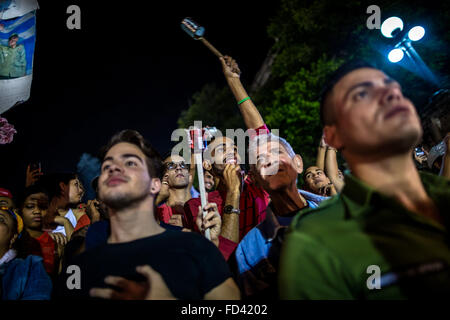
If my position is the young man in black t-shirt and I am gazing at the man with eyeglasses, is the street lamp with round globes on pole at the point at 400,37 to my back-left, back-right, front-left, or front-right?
front-right

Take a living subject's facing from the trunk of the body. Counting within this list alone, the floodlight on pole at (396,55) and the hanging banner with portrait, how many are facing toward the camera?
2

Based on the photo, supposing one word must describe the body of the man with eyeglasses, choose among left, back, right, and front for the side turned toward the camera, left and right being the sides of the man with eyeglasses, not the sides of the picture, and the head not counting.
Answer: front

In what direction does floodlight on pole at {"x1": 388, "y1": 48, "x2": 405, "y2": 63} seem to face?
toward the camera

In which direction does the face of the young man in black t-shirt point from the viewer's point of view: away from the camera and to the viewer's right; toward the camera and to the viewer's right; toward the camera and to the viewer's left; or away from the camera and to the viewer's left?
toward the camera and to the viewer's left

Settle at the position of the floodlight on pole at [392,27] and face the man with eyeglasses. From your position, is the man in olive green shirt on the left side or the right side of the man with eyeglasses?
left

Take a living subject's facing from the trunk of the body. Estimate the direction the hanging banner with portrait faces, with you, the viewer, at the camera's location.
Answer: facing the viewer

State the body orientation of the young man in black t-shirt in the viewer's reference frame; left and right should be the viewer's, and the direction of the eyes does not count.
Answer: facing the viewer and to the left of the viewer

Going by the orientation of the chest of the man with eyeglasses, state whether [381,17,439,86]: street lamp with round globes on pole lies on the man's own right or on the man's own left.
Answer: on the man's own left
